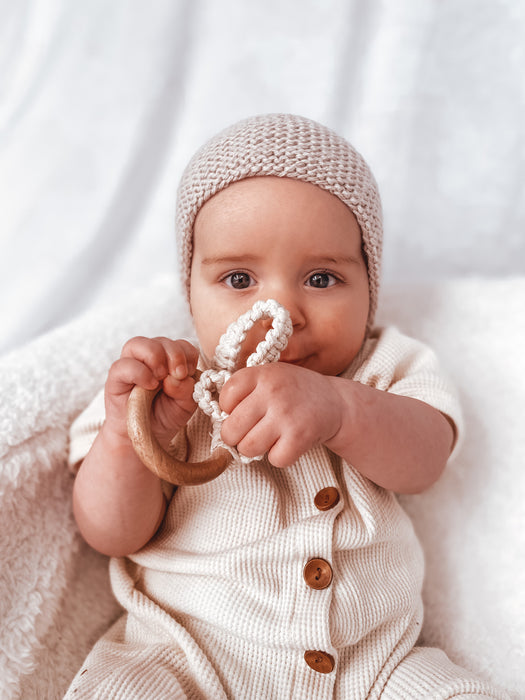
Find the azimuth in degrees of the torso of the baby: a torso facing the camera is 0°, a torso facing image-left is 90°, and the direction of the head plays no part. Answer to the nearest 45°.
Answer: approximately 0°
